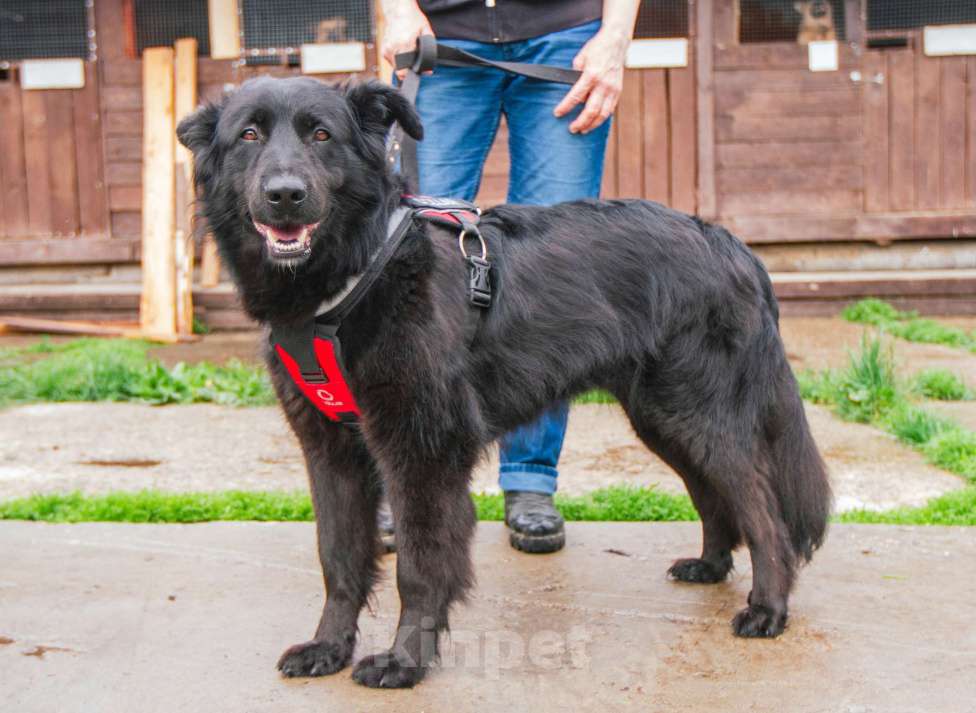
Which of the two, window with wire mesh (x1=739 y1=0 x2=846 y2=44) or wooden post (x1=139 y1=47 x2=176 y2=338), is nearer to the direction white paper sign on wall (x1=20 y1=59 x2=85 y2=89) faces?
the wooden post

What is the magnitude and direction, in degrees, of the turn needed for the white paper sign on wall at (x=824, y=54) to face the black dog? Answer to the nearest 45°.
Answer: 0° — it already faces it

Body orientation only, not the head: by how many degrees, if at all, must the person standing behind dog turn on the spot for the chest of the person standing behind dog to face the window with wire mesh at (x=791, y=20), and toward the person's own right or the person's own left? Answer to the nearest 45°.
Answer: approximately 180°

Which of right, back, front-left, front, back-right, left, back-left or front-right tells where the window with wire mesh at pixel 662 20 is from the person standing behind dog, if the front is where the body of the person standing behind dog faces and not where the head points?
back

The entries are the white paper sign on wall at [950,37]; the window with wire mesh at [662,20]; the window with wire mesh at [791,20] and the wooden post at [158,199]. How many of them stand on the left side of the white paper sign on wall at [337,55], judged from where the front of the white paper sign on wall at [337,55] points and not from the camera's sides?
3

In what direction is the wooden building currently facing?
toward the camera

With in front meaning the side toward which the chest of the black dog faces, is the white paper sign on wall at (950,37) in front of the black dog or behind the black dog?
behind

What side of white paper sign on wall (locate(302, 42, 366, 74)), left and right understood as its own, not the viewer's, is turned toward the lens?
front

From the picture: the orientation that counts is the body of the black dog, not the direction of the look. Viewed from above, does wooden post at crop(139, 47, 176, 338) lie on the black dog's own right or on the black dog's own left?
on the black dog's own right

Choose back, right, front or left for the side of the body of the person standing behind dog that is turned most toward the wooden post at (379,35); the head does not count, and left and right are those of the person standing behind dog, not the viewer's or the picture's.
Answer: back

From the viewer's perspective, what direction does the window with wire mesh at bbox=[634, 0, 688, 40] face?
toward the camera
